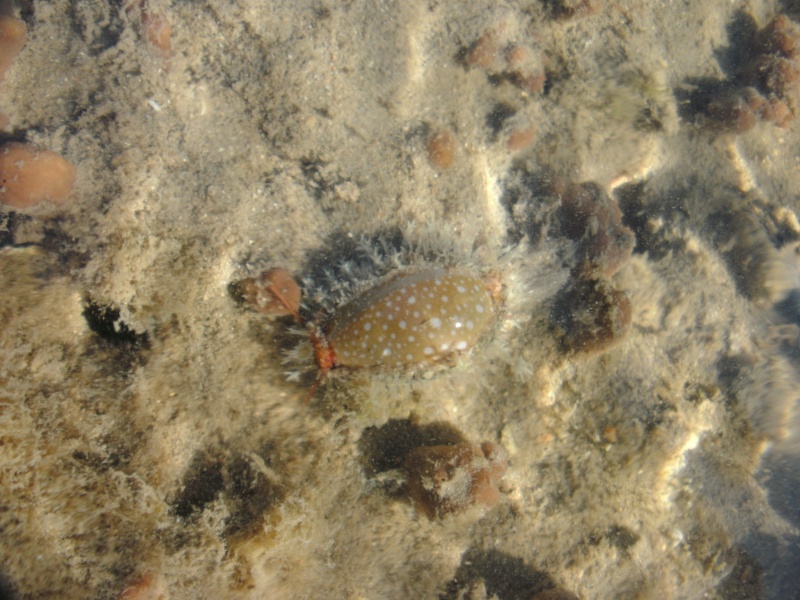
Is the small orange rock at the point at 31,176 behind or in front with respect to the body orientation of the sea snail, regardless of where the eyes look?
in front

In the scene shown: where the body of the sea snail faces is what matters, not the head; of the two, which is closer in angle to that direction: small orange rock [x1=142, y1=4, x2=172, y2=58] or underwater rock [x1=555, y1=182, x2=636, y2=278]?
the small orange rock

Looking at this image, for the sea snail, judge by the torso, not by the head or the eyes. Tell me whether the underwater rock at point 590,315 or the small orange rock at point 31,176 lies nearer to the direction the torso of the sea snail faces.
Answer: the small orange rock

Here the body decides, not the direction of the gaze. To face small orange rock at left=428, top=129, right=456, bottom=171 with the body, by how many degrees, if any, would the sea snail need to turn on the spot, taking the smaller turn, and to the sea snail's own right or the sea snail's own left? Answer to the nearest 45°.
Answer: approximately 90° to the sea snail's own right

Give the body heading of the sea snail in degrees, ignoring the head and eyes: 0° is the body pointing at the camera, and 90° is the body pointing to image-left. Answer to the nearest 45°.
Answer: approximately 90°

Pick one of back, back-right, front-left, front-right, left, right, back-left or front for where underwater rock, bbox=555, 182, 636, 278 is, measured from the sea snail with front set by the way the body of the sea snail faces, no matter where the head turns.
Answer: back-right

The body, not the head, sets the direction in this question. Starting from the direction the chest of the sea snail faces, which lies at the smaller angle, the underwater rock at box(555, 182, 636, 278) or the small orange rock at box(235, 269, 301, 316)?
the small orange rock
